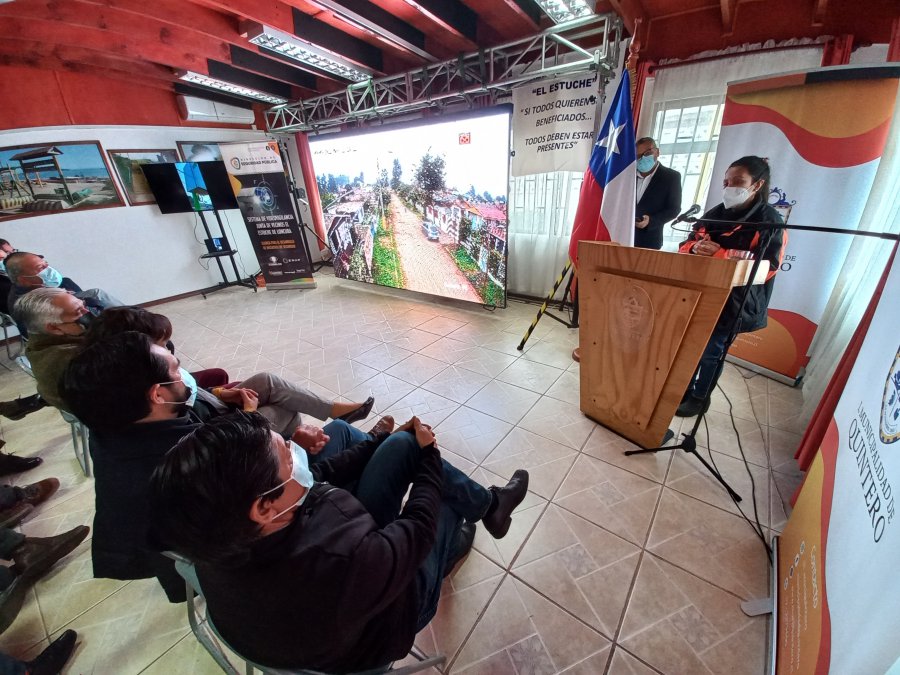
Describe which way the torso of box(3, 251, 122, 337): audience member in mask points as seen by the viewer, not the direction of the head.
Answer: to the viewer's right

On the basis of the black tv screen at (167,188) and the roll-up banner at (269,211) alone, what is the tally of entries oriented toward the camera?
2

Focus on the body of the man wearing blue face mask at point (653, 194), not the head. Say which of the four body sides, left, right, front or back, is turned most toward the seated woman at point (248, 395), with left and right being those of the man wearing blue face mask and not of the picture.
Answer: front

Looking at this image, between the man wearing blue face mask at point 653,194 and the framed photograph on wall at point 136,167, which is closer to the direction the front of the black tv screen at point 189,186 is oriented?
the man wearing blue face mask

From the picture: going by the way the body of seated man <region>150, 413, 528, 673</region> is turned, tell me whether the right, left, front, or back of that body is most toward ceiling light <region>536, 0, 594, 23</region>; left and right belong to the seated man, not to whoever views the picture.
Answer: front

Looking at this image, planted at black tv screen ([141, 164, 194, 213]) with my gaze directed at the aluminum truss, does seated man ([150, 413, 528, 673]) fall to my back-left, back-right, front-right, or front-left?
front-right

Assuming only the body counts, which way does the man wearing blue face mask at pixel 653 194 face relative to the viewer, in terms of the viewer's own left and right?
facing the viewer and to the left of the viewer

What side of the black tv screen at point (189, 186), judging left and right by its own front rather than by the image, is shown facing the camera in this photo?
front

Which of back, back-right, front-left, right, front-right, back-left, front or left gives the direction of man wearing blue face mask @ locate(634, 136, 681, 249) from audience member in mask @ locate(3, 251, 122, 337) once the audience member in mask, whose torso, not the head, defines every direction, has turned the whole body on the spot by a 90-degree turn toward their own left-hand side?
back-right

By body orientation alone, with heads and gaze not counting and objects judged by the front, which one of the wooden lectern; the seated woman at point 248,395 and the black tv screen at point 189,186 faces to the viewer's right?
the seated woman

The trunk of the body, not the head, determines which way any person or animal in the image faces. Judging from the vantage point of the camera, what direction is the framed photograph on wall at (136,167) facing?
facing the viewer

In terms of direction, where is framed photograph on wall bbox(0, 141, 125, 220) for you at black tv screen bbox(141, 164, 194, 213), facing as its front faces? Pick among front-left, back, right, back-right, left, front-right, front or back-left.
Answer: right
